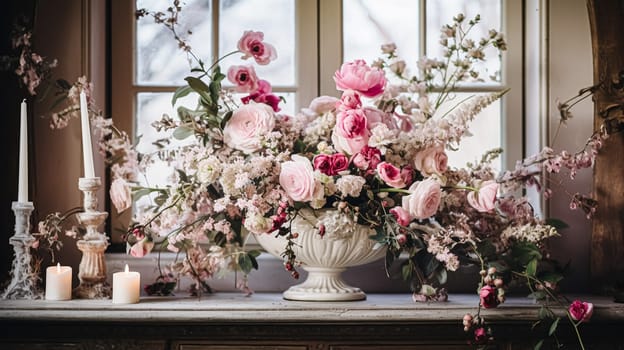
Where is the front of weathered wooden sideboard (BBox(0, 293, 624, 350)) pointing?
toward the camera

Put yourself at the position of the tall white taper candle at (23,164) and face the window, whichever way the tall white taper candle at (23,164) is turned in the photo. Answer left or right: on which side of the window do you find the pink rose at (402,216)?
right

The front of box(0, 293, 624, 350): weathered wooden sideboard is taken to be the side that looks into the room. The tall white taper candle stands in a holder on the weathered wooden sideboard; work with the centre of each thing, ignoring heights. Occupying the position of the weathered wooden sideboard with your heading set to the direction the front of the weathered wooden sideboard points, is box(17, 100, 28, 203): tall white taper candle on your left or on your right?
on your right
